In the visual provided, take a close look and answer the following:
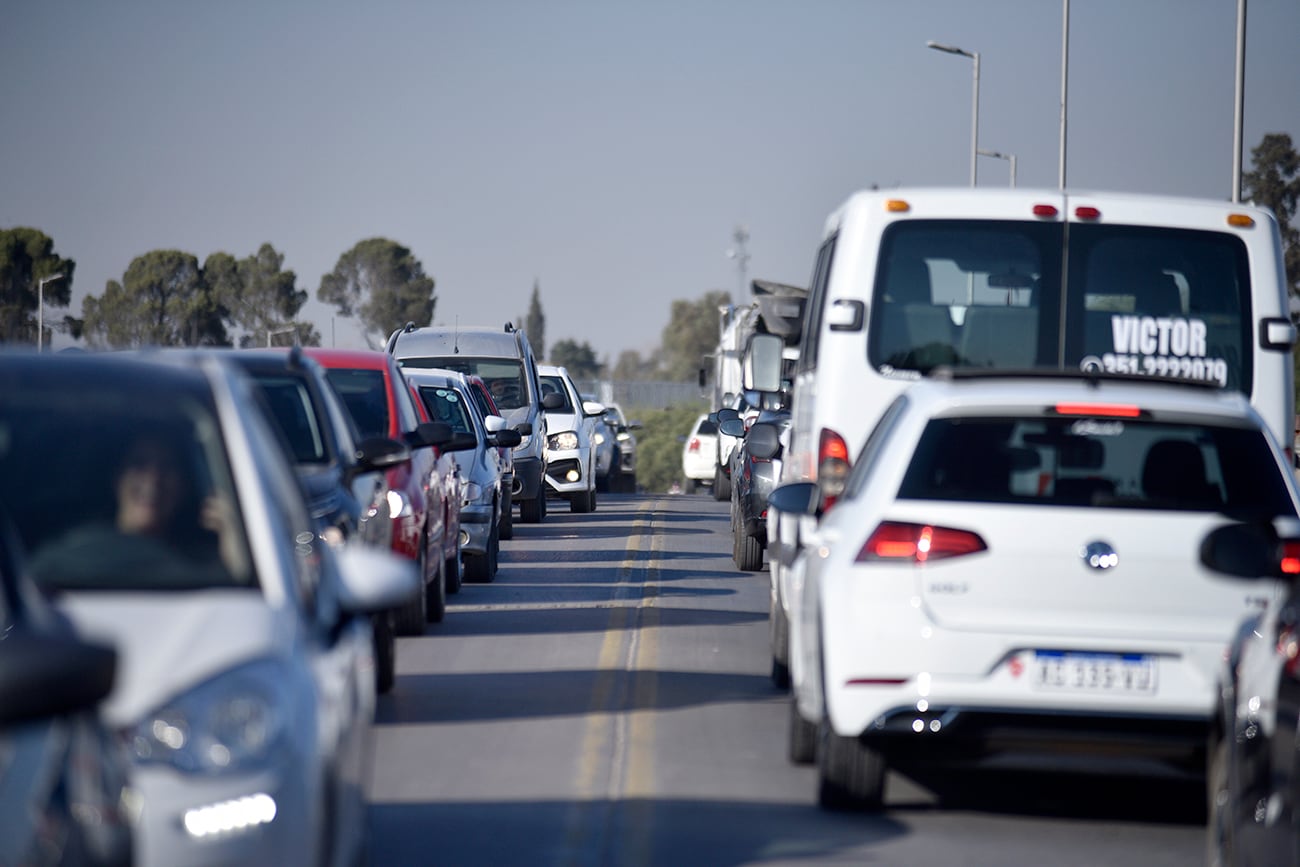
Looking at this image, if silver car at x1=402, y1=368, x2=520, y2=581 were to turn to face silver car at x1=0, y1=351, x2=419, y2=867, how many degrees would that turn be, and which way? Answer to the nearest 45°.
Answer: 0° — it already faces it

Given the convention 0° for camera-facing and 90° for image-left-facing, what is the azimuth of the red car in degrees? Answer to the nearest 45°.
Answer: approximately 0°

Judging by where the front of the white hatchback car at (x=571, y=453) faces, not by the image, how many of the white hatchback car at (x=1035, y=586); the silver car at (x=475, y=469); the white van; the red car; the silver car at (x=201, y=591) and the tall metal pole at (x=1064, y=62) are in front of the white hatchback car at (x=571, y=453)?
5

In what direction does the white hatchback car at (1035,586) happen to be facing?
away from the camera

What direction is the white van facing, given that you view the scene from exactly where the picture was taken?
facing away from the viewer

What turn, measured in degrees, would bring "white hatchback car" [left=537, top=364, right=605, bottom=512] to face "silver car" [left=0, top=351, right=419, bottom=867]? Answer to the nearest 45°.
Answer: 0° — it already faces it

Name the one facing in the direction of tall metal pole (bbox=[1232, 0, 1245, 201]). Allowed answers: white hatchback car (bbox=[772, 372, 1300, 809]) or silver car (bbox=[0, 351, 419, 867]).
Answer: the white hatchback car

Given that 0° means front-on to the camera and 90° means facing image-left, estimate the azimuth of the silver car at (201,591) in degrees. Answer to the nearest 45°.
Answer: approximately 0°

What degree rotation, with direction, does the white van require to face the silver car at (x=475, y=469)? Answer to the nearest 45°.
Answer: approximately 45° to its left

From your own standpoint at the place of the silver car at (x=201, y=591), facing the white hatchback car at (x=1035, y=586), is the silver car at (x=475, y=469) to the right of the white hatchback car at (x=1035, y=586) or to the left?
left

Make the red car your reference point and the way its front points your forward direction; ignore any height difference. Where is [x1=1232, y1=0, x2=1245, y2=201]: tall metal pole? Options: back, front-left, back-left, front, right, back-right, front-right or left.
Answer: back-left

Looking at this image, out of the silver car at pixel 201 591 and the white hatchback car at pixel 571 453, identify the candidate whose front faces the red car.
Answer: the white hatchback car

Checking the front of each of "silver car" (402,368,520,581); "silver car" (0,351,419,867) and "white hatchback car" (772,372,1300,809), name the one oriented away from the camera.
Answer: the white hatchback car

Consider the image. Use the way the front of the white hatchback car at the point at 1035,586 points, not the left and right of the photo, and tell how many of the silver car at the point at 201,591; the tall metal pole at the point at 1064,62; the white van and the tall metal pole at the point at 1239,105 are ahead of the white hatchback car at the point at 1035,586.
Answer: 3
